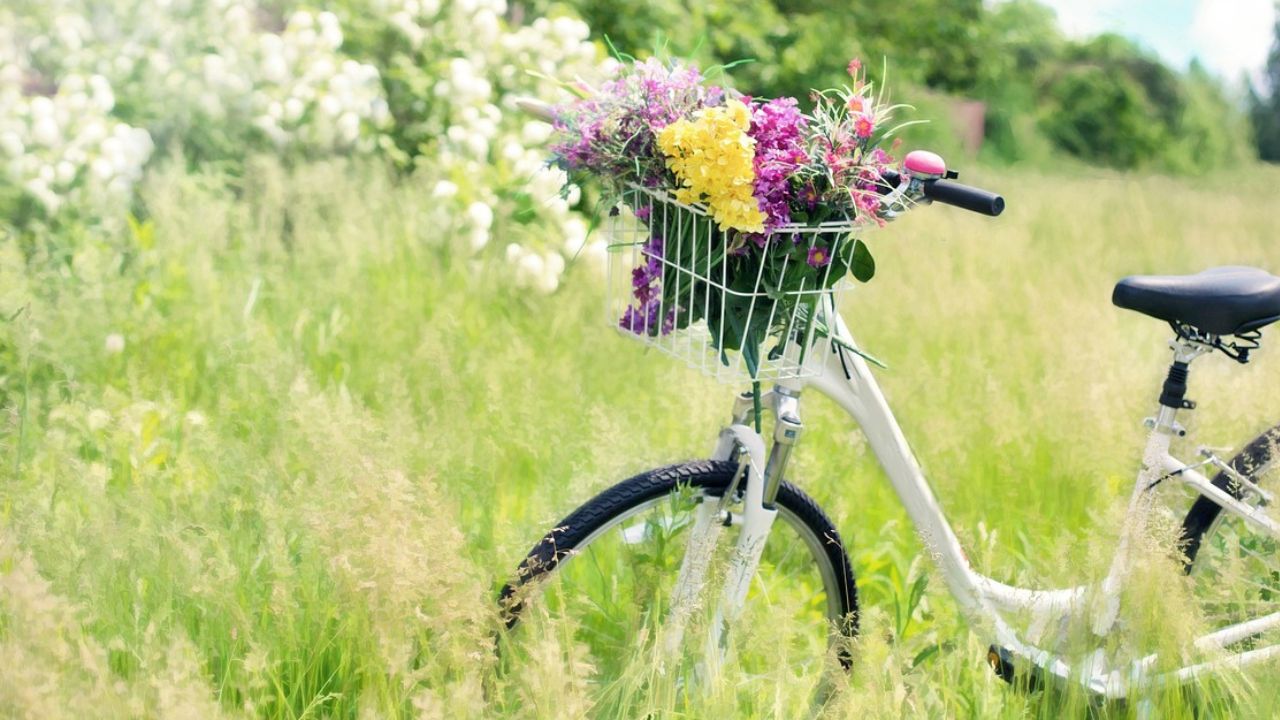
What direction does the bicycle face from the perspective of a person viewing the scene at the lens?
facing to the left of the viewer
